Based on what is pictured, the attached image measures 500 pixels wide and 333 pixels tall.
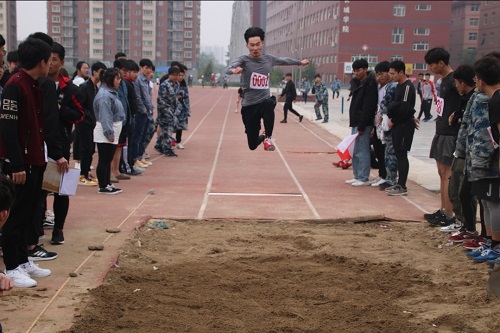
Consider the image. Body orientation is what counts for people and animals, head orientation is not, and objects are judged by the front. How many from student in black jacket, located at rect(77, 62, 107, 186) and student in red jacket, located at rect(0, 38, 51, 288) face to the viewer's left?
0

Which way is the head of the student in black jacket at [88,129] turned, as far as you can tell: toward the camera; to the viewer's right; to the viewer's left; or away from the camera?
to the viewer's right

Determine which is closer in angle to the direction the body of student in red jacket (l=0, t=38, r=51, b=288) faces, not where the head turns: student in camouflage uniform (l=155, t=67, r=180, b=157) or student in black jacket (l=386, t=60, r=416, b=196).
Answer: the student in black jacket

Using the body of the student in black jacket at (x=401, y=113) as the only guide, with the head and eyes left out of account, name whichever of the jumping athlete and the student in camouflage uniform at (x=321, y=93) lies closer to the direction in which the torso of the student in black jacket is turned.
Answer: the jumping athlete

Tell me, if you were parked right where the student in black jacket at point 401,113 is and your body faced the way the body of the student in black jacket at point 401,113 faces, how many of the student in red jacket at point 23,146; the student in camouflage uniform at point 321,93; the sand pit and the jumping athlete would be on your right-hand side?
1

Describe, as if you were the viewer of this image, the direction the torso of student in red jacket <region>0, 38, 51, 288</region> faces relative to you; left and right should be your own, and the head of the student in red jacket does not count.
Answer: facing to the right of the viewer

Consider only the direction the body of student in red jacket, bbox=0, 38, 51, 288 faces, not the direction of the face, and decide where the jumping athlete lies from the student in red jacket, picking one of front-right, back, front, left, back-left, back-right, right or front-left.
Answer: front-left

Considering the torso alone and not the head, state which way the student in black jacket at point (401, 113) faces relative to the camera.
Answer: to the viewer's left

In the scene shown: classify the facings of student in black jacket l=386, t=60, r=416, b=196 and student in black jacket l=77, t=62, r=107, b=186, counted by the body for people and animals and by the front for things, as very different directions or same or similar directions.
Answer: very different directions

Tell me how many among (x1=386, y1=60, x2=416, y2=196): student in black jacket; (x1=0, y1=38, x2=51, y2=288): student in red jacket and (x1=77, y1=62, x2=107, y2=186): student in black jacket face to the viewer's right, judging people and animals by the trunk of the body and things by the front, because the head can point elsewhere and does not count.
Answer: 2

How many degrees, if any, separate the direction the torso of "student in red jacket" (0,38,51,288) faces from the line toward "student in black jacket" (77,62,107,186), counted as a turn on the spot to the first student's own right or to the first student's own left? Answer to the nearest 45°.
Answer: approximately 90° to the first student's own left

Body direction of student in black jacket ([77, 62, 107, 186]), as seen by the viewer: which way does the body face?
to the viewer's right

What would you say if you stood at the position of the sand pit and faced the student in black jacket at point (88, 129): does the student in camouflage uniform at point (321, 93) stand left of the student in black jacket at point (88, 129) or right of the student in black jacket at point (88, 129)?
right

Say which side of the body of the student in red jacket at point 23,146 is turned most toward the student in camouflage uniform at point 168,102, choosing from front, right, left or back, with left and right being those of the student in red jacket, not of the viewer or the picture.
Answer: left

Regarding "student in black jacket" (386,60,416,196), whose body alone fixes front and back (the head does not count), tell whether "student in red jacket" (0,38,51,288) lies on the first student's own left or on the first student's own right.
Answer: on the first student's own left
